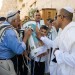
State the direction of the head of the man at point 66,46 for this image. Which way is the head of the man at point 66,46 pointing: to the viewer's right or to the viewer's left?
to the viewer's left

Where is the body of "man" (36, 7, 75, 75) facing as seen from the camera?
to the viewer's left
